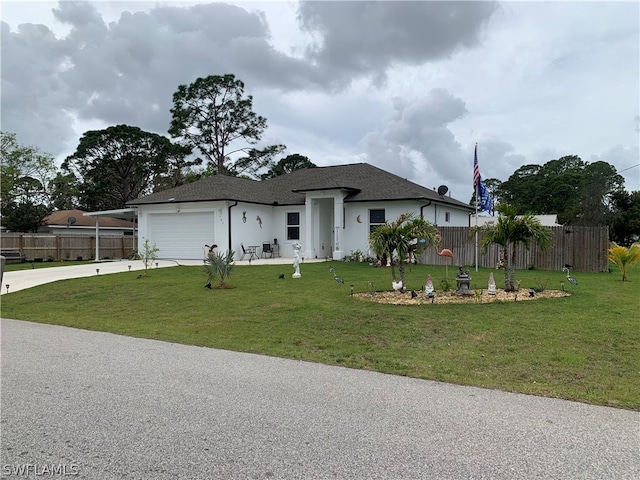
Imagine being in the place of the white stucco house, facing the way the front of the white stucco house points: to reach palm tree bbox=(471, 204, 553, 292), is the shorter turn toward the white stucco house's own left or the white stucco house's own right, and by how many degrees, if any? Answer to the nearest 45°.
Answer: approximately 90° to the white stucco house's own left

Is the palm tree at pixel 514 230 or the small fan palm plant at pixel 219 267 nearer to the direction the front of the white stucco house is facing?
the small fan palm plant

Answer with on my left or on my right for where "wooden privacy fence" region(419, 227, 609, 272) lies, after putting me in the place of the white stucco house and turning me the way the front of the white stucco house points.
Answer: on my left

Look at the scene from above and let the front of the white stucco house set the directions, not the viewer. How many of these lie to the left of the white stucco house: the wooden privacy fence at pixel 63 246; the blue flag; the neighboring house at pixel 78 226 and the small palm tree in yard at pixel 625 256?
2

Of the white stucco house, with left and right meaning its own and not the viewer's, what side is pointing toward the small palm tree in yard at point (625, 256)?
left

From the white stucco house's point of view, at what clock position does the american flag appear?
The american flag is roughly at 9 o'clock from the white stucco house.

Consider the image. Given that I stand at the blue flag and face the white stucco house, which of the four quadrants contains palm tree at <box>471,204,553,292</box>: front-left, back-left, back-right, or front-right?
back-left

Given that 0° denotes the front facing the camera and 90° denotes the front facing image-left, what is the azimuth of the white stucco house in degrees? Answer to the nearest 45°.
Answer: approximately 45°

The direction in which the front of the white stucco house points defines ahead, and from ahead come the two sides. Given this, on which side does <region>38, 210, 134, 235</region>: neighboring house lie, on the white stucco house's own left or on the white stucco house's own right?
on the white stucco house's own right

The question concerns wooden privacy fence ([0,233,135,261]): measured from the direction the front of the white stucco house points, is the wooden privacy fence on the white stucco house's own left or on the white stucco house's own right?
on the white stucco house's own right
